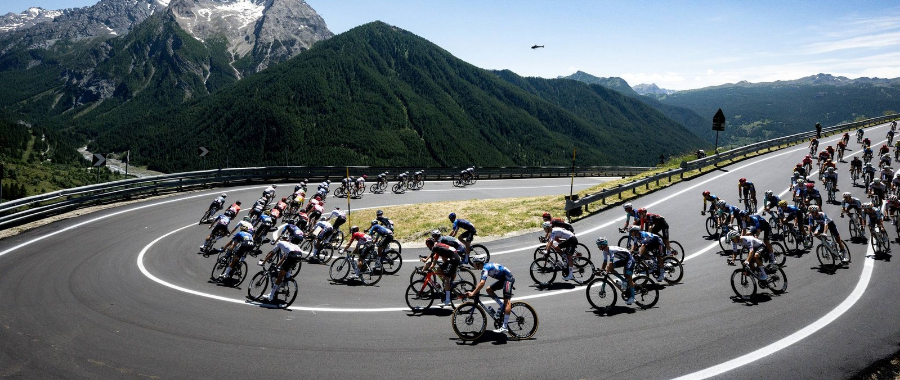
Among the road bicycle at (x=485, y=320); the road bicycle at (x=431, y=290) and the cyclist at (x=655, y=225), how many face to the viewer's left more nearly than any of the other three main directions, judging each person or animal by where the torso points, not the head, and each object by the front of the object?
3

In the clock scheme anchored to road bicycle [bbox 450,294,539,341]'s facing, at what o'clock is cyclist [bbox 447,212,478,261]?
The cyclist is roughly at 3 o'clock from the road bicycle.

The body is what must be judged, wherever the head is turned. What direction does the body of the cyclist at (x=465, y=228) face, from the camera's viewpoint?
to the viewer's left

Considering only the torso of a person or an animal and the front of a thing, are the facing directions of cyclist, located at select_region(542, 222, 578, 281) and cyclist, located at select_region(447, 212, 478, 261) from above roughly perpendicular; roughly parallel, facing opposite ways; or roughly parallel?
roughly parallel

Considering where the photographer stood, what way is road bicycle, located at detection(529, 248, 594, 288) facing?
facing to the left of the viewer

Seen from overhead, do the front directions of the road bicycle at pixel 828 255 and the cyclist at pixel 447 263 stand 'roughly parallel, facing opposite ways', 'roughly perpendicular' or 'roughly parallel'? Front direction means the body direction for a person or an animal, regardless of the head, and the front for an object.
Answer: roughly parallel

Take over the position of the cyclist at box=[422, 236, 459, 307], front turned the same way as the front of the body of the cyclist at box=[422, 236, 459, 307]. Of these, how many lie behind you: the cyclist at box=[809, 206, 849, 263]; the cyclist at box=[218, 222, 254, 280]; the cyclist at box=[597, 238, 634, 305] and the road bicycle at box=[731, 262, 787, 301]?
3

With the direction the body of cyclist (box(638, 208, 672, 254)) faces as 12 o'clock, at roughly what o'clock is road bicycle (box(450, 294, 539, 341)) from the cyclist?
The road bicycle is roughly at 10 o'clock from the cyclist.

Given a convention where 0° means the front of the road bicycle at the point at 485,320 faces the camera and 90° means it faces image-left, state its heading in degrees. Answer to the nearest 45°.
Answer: approximately 90°

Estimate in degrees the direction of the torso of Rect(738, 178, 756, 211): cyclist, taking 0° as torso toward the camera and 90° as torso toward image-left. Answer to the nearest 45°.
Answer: approximately 45°

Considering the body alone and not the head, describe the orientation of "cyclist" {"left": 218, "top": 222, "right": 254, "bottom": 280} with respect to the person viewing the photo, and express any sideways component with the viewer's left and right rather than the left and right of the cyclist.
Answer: facing away from the viewer and to the left of the viewer

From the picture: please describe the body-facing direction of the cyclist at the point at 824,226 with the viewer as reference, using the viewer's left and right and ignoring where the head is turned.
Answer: facing the viewer and to the left of the viewer

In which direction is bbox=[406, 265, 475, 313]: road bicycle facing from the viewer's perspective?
to the viewer's left

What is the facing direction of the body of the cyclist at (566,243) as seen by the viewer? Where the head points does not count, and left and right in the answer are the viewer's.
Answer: facing to the left of the viewer

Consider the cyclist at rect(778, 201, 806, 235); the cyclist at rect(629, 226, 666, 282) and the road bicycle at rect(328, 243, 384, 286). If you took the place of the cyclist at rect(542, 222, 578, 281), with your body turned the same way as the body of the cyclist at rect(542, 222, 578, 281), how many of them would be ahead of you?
1

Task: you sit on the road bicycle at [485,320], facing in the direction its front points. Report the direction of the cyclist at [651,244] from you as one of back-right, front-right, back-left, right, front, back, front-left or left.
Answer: back-right
